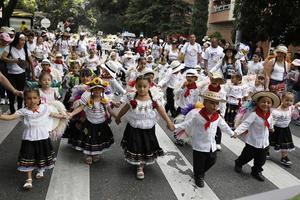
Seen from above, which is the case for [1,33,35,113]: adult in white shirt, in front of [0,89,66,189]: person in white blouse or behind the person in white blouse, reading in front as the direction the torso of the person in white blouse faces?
behind

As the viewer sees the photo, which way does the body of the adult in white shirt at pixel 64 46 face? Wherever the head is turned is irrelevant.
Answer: toward the camera

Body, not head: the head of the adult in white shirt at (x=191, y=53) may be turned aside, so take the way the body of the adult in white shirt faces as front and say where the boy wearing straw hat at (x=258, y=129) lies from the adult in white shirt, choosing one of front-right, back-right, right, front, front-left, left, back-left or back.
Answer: front

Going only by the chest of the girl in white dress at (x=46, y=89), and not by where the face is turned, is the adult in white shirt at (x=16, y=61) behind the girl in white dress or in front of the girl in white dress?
behind

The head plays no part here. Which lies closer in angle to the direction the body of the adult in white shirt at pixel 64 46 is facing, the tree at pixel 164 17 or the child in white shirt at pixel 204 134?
the child in white shirt

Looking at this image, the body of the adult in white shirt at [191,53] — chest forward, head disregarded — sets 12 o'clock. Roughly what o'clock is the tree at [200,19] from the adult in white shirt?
The tree is roughly at 6 o'clock from the adult in white shirt.

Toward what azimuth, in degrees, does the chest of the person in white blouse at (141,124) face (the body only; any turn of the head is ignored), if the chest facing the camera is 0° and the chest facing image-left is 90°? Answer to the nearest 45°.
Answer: approximately 0°

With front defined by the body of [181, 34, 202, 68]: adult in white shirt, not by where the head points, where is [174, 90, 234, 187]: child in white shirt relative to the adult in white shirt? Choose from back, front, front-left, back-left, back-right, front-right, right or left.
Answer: front

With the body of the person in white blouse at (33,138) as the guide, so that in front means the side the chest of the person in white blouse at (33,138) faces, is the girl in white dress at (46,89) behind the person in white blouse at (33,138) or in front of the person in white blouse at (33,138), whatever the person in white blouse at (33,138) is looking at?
behind

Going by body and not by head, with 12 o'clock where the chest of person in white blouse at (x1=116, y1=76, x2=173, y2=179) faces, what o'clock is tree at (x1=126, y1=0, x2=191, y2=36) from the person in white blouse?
The tree is roughly at 6 o'clock from the person in white blouse.

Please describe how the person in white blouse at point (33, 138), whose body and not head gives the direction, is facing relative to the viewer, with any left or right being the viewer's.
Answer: facing the viewer

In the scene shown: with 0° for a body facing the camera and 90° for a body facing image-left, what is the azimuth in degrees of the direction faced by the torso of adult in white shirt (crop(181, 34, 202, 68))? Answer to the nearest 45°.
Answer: approximately 0°

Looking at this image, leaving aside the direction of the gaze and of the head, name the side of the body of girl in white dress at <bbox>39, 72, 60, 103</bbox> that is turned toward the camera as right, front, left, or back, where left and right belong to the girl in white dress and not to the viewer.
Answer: front

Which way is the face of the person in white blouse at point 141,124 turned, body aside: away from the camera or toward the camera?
toward the camera
